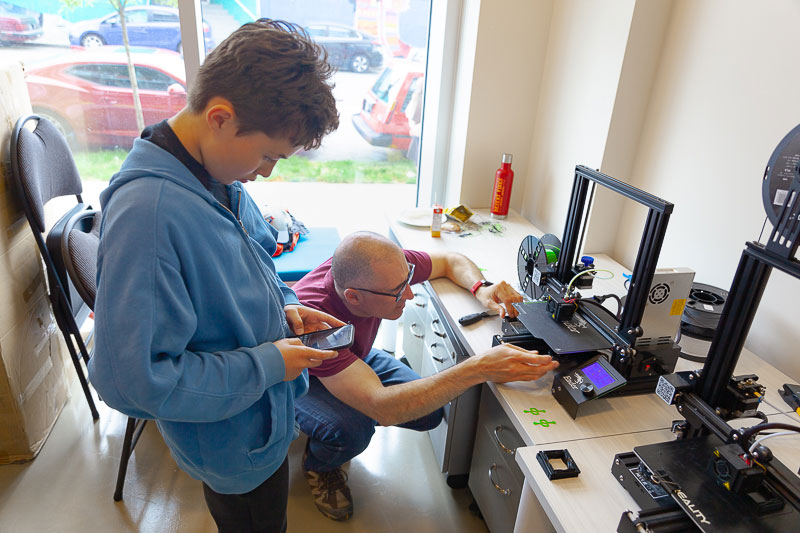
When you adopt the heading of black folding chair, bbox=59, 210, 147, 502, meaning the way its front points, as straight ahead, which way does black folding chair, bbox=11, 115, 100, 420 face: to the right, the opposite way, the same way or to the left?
the same way

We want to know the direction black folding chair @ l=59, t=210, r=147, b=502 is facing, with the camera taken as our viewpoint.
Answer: facing the viewer and to the right of the viewer

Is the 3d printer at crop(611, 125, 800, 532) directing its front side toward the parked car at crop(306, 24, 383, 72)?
no

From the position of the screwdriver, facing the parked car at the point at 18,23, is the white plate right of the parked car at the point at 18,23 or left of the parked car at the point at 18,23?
right

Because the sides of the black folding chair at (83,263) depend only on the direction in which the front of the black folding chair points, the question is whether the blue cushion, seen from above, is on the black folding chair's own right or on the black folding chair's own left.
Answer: on the black folding chair's own left

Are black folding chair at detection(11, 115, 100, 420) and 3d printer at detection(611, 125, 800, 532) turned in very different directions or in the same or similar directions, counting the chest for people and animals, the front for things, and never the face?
very different directions

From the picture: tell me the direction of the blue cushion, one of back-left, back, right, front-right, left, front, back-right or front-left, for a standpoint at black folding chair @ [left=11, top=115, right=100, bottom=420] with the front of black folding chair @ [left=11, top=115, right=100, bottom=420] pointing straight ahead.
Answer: front-left

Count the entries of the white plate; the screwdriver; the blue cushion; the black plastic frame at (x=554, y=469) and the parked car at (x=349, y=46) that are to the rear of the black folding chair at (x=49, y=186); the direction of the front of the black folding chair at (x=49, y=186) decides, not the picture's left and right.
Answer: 0

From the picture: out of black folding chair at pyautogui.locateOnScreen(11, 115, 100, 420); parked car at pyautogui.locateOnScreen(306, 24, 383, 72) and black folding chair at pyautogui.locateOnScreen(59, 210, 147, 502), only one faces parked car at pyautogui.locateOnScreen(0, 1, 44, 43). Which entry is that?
parked car at pyautogui.locateOnScreen(306, 24, 383, 72)

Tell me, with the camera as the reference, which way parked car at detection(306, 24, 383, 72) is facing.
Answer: facing to the left of the viewer

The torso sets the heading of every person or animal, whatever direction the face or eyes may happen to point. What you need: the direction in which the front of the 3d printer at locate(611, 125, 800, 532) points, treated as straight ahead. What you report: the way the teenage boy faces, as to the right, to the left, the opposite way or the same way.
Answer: the opposite way

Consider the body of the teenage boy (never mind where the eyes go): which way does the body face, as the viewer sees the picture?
to the viewer's right

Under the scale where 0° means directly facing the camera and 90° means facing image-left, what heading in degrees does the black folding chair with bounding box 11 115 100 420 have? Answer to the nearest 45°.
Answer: approximately 315°

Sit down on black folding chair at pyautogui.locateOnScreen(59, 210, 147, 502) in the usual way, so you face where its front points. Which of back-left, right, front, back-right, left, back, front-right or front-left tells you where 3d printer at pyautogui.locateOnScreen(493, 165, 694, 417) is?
front

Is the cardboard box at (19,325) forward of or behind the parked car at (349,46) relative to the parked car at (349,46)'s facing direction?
forward

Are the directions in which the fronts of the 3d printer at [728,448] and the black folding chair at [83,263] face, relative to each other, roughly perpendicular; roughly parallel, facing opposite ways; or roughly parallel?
roughly parallel, facing opposite ways

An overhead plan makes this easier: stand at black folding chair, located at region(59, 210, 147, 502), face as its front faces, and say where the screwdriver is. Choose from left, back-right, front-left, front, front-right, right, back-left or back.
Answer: front
